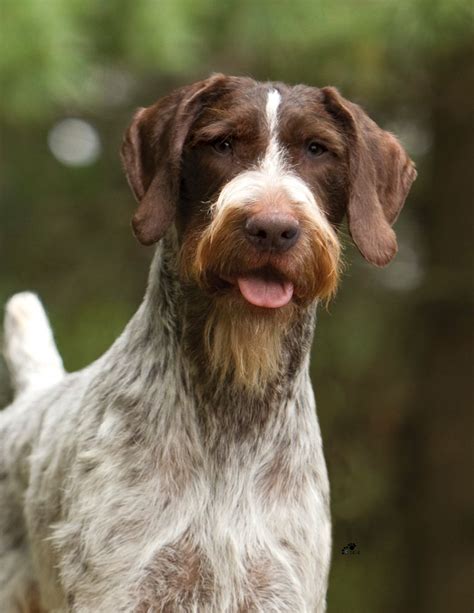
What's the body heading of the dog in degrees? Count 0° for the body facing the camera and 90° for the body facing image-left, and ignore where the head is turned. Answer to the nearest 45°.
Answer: approximately 315°

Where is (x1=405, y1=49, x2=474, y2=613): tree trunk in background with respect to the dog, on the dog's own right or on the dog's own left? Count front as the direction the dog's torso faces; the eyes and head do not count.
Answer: on the dog's own left
